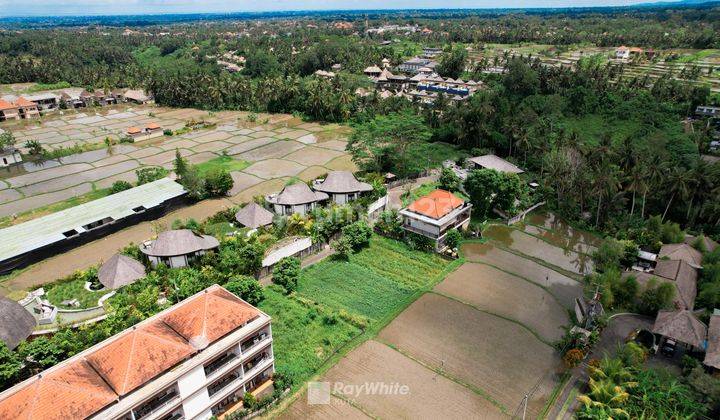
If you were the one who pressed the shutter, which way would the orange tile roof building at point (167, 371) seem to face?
facing the viewer and to the right of the viewer

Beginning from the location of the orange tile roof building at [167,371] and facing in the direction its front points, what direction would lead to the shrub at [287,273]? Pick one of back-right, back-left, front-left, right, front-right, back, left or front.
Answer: left

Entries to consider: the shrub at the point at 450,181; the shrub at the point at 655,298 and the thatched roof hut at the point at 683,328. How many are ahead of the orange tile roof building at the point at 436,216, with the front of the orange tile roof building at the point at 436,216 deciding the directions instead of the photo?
2

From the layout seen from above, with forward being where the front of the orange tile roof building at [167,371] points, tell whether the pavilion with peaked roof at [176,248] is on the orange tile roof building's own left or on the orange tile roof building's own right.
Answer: on the orange tile roof building's own left

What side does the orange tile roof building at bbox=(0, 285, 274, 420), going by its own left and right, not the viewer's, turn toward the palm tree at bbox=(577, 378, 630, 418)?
front

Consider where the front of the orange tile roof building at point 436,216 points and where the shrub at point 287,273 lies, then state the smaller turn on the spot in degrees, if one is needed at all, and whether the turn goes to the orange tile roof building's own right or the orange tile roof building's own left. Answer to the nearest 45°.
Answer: approximately 90° to the orange tile roof building's own right

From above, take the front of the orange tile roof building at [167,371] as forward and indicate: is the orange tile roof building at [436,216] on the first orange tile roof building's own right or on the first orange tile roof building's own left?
on the first orange tile roof building's own left

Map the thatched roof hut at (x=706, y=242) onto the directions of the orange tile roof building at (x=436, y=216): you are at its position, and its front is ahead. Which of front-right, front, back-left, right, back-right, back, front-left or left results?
front-left

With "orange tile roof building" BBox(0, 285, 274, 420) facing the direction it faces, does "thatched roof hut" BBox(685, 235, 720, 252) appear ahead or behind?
ahead

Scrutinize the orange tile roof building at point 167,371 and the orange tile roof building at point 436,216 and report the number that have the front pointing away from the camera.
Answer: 0
